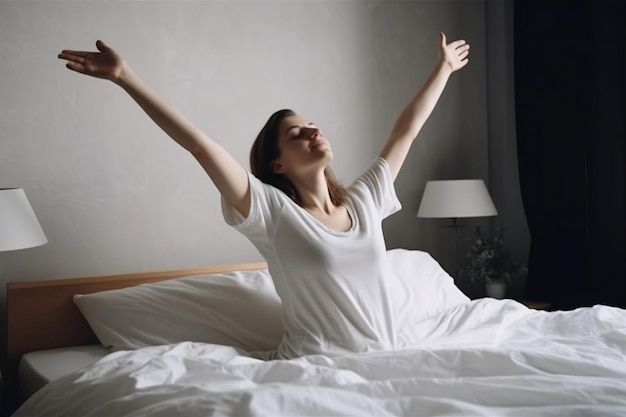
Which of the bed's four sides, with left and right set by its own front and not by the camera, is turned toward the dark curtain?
left

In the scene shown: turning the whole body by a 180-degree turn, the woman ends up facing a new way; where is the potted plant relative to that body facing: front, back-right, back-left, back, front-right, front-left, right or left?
right

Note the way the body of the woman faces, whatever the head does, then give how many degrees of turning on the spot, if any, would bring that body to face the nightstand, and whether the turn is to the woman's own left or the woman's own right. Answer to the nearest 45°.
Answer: approximately 90° to the woman's own left

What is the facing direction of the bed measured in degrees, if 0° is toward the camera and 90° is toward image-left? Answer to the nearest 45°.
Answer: approximately 315°

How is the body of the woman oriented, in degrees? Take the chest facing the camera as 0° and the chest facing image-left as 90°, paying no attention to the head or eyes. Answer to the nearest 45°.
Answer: approximately 315°

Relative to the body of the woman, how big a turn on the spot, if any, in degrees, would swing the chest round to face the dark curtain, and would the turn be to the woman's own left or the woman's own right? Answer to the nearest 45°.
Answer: approximately 90° to the woman's own left

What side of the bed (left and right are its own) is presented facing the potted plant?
left
